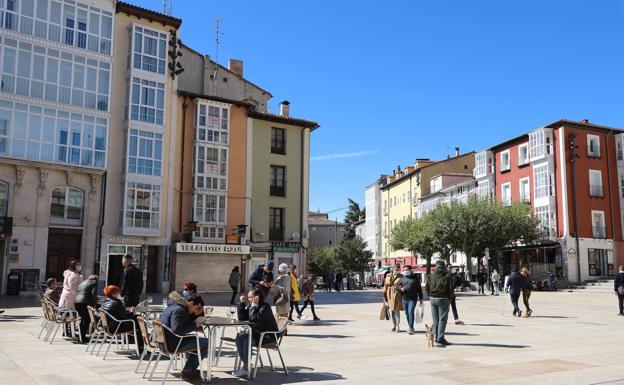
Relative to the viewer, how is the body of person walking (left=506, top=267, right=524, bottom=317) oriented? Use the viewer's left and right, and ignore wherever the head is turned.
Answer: facing away from the viewer

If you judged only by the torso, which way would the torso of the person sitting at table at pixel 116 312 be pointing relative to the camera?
to the viewer's right

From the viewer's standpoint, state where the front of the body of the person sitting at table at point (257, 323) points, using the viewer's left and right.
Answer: facing to the left of the viewer

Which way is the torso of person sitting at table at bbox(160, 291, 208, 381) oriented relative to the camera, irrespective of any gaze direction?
to the viewer's right

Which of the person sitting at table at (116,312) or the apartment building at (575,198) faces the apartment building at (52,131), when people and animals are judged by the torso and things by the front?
the apartment building at (575,198)

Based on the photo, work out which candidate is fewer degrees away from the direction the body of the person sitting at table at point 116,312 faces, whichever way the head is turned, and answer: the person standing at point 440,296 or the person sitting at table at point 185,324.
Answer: the person standing

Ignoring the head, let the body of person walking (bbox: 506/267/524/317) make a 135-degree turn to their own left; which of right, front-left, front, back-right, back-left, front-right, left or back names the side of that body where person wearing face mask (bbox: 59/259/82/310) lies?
front

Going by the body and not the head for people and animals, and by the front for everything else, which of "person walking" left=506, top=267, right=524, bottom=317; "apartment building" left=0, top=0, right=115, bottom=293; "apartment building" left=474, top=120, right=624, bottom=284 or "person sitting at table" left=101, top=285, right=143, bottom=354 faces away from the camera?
the person walking

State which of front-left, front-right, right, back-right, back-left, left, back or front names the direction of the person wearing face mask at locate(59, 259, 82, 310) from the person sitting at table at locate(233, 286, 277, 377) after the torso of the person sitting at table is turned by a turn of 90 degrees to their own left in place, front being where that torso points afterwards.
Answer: back-right

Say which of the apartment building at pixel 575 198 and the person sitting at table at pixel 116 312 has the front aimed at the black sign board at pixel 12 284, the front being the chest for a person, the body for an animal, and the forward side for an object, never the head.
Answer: the apartment building

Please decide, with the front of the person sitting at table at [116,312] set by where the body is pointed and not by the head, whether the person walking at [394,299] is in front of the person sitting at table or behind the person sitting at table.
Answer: in front

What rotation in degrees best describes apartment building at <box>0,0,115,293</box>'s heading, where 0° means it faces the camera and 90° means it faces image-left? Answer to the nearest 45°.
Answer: approximately 315°

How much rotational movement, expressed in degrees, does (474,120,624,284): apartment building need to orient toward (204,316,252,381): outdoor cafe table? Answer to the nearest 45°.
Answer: approximately 45° to its left

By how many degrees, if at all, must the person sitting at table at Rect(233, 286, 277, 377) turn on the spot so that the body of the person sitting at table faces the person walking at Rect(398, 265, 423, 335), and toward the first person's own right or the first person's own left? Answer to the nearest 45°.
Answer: approximately 135° to the first person's own right

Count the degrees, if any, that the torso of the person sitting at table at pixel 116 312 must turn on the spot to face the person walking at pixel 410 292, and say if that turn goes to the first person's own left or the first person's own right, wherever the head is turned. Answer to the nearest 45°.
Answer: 0° — they already face them

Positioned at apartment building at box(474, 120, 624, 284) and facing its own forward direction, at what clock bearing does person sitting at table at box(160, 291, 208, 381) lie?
The person sitting at table is roughly at 11 o'clock from the apartment building.
